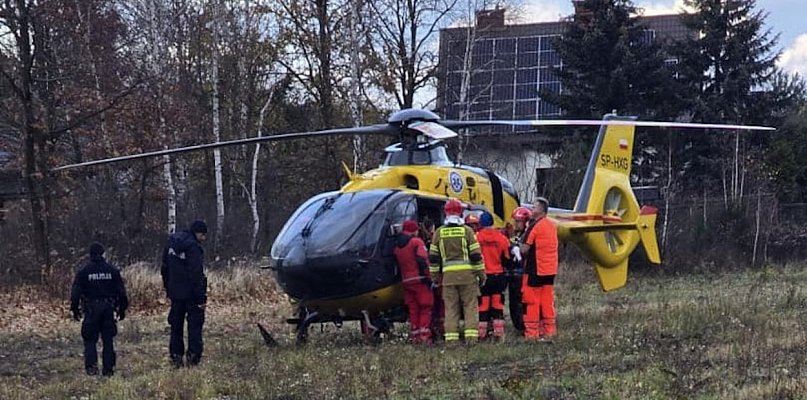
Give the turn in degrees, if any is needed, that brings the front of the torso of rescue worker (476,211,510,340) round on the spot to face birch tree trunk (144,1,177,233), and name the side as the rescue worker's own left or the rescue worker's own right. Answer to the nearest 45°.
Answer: approximately 45° to the rescue worker's own left

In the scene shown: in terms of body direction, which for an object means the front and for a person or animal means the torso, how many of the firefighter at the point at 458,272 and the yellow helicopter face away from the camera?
1

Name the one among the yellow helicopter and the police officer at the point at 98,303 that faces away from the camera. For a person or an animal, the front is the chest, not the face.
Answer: the police officer

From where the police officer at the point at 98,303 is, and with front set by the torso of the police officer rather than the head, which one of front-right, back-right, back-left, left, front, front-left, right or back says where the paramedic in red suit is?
right

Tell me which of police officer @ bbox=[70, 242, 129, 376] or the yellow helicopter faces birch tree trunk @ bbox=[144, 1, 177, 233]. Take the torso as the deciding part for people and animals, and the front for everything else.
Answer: the police officer

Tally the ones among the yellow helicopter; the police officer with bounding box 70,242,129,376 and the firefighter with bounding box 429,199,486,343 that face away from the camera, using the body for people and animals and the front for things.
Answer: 2

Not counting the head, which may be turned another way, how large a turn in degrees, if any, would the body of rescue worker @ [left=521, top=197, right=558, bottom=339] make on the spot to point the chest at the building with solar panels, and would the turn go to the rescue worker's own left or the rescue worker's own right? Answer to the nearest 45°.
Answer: approximately 45° to the rescue worker's own right

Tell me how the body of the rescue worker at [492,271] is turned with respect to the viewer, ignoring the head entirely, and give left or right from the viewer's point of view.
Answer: facing away from the viewer

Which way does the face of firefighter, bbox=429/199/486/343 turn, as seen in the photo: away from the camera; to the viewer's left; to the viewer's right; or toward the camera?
away from the camera

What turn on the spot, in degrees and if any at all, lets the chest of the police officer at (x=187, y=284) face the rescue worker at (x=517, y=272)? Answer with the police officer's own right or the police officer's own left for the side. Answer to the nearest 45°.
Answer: approximately 45° to the police officer's own right

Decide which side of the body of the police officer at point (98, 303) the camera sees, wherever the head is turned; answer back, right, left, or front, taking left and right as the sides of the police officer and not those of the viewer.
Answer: back

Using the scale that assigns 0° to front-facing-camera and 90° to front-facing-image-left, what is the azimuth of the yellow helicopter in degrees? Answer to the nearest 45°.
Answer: approximately 45°

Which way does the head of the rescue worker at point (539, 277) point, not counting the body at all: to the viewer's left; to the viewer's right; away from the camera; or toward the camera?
to the viewer's left

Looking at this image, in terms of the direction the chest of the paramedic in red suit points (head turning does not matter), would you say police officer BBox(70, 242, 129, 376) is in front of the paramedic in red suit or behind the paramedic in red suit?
behind

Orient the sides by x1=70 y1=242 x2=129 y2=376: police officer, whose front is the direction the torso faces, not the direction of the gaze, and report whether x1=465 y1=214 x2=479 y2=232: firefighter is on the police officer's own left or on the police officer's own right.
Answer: on the police officer's own right

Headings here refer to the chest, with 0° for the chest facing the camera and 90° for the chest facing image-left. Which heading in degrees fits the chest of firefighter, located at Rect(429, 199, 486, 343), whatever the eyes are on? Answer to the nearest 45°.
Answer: approximately 180°
